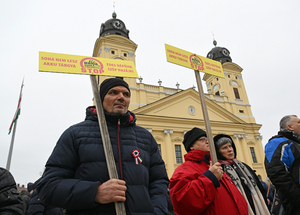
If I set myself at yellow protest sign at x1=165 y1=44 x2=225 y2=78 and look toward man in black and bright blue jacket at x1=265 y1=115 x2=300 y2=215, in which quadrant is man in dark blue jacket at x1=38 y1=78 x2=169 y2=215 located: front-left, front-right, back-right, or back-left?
back-right

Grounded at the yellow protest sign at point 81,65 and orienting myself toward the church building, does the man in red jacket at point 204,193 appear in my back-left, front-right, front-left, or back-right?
front-right

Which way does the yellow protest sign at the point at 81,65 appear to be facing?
toward the camera

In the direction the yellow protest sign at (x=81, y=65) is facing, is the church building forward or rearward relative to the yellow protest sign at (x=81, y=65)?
rearward

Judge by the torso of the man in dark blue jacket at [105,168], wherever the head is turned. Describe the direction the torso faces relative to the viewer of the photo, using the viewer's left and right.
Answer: facing the viewer and to the right of the viewer

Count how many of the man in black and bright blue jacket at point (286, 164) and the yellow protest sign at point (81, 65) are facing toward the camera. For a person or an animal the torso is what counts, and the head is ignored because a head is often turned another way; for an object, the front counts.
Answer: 1

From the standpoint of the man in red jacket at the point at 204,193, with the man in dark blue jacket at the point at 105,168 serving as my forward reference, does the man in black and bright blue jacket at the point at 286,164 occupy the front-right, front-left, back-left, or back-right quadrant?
back-left
